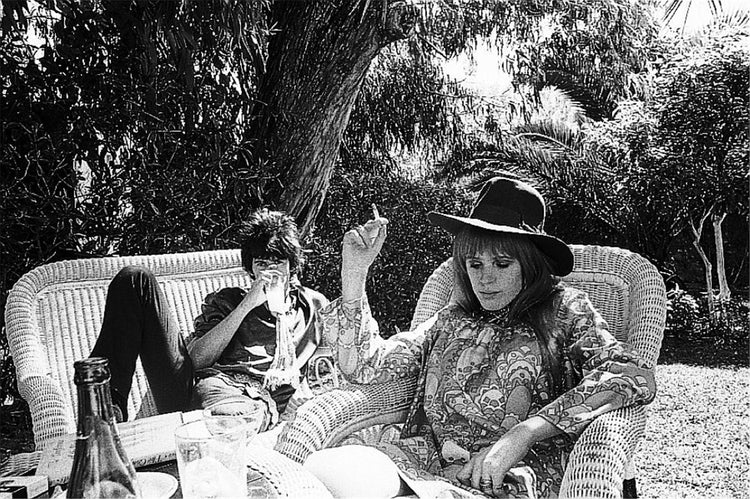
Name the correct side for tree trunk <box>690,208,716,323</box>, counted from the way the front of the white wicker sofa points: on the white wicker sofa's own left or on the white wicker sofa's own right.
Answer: on the white wicker sofa's own left

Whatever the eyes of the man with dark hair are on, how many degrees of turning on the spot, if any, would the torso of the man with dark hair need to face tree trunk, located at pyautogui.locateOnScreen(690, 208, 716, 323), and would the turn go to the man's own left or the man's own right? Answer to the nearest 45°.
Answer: approximately 180°

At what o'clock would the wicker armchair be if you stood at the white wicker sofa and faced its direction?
The wicker armchair is roughly at 10 o'clock from the white wicker sofa.

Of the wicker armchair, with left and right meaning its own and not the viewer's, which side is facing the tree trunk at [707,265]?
back

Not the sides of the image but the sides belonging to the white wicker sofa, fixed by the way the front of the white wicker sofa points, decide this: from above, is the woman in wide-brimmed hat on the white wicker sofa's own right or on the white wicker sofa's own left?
on the white wicker sofa's own left

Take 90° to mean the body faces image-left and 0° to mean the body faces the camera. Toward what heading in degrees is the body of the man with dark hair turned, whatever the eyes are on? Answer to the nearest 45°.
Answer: approximately 45°

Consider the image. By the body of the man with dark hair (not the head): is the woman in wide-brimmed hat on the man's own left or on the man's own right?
on the man's own left

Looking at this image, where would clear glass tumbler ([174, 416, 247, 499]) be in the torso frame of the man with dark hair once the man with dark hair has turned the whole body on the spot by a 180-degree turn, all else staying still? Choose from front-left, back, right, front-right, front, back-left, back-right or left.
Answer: back-right

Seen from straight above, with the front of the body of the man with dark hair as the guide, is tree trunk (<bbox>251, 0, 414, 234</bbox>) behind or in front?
behind

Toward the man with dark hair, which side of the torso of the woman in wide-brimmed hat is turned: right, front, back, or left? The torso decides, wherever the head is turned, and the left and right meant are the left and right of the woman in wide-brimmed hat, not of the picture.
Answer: right

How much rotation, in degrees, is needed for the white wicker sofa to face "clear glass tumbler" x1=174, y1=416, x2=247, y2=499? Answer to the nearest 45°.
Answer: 0° — it already faces it

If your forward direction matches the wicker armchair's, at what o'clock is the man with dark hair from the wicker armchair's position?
The man with dark hair is roughly at 2 o'clock from the wicker armchair.

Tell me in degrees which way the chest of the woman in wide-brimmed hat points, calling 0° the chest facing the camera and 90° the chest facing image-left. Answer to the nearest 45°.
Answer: approximately 45°
